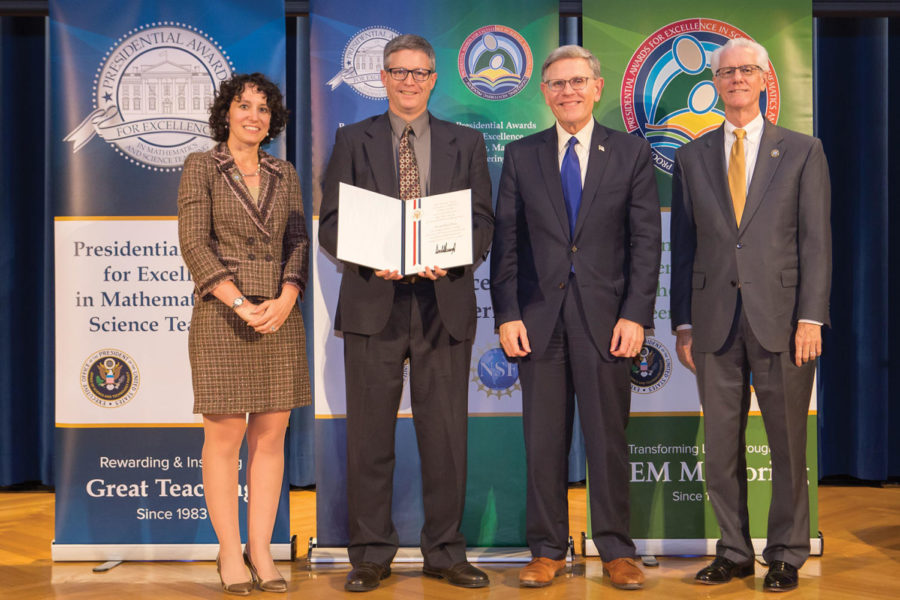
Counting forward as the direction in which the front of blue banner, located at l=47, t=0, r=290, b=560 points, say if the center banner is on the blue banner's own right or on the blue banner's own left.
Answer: on the blue banner's own left

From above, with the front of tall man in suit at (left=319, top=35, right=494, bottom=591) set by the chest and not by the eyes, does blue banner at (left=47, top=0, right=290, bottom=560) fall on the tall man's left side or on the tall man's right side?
on the tall man's right side

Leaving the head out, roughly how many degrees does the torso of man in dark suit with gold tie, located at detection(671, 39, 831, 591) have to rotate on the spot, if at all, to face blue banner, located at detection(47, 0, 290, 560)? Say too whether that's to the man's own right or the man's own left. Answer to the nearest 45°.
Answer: approximately 90° to the man's own right

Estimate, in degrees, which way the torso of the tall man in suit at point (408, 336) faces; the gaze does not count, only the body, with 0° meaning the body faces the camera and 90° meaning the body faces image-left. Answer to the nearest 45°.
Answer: approximately 0°
